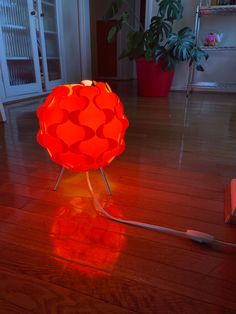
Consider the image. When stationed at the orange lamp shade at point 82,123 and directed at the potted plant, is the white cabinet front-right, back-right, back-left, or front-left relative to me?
front-left

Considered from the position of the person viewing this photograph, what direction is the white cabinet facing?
facing the viewer and to the right of the viewer

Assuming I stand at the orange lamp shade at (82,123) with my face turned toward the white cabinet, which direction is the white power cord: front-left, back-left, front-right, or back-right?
back-right

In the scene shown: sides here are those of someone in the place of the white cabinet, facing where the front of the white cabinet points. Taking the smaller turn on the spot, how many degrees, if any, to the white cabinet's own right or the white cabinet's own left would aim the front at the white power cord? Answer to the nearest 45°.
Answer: approximately 45° to the white cabinet's own right

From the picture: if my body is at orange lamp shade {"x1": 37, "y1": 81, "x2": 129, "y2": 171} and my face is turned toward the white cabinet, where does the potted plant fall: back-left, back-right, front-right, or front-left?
front-right

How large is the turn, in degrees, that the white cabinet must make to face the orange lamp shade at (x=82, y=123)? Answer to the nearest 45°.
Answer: approximately 45° to its right

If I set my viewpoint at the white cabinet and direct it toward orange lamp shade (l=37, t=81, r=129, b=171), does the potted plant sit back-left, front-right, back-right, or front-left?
front-left

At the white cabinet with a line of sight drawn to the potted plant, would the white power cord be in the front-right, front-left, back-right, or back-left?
front-right

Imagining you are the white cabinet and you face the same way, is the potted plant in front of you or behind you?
in front
